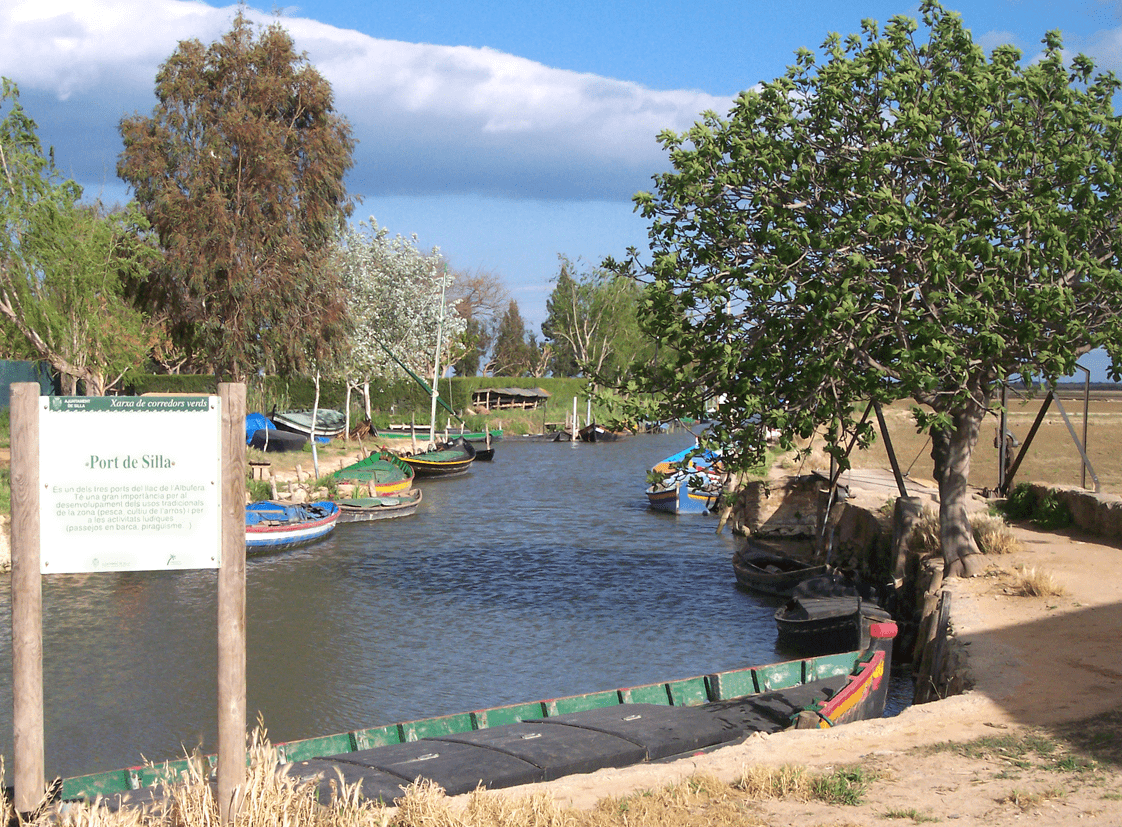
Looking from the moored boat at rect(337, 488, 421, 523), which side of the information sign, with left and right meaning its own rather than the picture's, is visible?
back

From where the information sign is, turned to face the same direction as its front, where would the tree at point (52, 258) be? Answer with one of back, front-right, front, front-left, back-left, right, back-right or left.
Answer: back

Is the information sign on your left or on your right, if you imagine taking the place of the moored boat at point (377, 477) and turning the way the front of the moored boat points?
on your left

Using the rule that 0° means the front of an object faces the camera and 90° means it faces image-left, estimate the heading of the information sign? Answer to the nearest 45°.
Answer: approximately 0°

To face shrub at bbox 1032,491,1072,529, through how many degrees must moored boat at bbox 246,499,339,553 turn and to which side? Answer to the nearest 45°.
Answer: approximately 45° to its right
